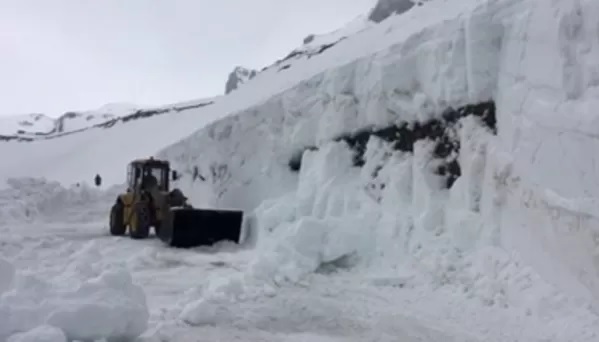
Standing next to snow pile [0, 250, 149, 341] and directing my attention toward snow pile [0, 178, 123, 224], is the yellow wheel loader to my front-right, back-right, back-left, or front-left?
front-right

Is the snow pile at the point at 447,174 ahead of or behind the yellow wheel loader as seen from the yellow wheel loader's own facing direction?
ahead

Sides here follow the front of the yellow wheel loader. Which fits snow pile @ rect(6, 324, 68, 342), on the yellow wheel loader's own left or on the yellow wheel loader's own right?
on the yellow wheel loader's own right

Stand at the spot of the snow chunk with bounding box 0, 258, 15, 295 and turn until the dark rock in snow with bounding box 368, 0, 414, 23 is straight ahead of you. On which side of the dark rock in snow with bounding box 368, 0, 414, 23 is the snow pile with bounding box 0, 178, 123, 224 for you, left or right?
left

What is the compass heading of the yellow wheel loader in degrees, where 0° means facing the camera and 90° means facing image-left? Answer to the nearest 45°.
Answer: approximately 315°

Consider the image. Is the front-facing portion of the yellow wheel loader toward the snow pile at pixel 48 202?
no

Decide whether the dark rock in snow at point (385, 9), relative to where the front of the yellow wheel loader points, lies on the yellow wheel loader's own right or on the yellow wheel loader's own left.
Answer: on the yellow wheel loader's own left

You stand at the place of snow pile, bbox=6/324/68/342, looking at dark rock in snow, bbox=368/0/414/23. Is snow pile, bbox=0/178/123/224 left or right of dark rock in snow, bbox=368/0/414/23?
left

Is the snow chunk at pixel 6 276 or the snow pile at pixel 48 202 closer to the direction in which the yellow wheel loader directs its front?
the snow chunk
